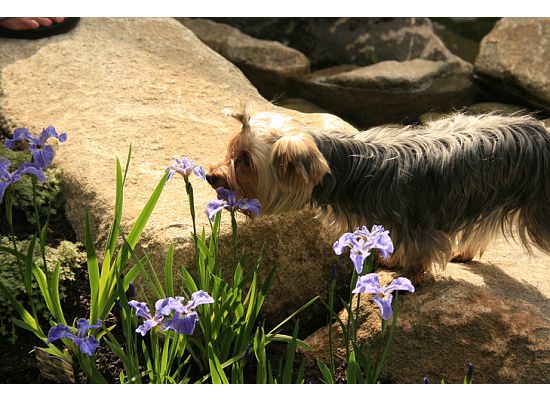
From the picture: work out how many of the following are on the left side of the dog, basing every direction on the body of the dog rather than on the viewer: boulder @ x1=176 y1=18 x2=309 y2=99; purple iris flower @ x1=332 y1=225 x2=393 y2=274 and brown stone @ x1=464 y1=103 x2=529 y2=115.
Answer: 1

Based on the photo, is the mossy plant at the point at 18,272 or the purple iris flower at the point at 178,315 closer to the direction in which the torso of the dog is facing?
the mossy plant

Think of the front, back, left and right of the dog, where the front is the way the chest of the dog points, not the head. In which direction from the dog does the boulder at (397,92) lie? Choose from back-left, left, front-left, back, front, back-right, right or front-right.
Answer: right

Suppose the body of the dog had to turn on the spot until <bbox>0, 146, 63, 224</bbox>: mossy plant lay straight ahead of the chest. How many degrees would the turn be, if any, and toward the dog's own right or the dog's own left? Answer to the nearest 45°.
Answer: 0° — it already faces it

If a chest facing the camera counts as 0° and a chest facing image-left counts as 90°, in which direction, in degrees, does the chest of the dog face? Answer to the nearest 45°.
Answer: approximately 90°

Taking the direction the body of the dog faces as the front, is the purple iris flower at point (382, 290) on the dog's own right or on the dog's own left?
on the dog's own left

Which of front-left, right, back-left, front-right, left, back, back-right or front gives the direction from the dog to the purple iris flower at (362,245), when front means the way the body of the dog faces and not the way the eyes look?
left

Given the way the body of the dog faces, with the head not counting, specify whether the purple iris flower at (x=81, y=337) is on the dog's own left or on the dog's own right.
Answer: on the dog's own left

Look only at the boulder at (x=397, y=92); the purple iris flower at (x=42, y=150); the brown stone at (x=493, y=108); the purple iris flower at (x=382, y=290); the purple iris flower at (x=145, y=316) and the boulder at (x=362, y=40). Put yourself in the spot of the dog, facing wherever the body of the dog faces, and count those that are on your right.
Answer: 3

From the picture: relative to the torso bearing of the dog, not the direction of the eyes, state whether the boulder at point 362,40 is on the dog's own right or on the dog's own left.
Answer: on the dog's own right

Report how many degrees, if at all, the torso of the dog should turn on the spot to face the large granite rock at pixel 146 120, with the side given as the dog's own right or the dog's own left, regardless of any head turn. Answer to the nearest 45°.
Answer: approximately 45° to the dog's own right

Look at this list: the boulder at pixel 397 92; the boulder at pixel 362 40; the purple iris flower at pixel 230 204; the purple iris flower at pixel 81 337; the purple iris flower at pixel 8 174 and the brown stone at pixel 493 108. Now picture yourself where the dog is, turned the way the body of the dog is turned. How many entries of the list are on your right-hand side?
3

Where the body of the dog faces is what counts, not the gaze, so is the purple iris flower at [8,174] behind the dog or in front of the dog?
in front

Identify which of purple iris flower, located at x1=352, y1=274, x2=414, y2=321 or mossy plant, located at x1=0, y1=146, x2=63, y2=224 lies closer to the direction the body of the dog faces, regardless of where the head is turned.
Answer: the mossy plant
